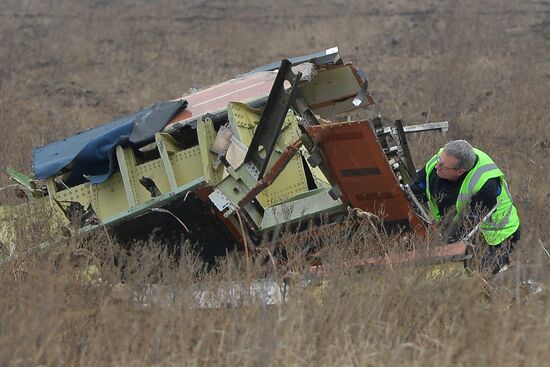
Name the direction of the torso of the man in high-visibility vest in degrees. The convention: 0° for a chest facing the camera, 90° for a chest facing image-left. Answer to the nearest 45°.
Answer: approximately 45°

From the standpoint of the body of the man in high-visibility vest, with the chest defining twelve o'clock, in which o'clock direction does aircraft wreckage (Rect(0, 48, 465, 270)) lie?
The aircraft wreckage is roughly at 2 o'clock from the man in high-visibility vest.
